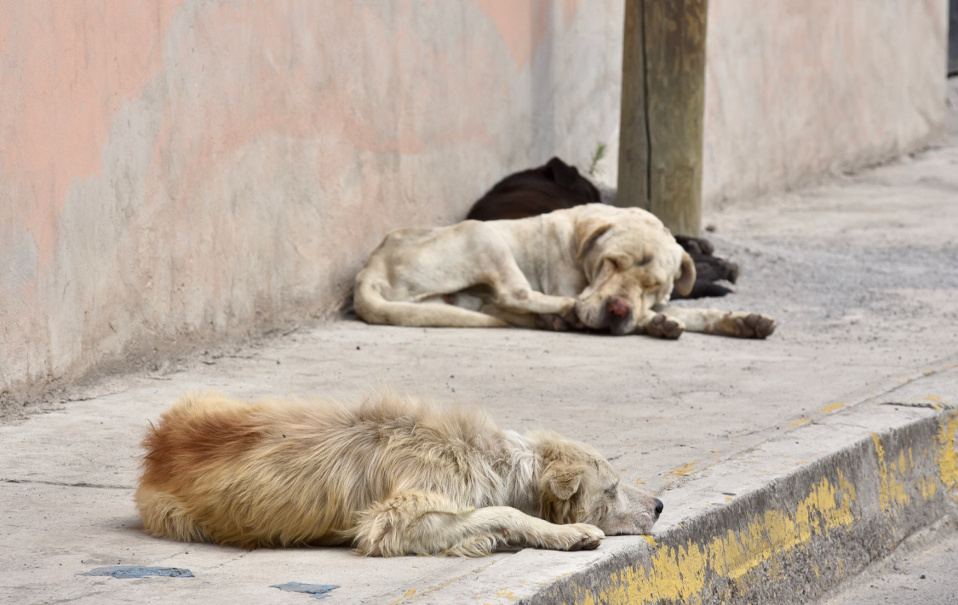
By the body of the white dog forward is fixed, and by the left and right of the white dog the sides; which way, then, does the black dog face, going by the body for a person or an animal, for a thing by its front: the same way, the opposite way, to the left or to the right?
the same way

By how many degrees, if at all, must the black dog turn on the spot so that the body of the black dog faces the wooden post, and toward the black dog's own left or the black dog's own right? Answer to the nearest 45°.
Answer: approximately 45° to the black dog's own left

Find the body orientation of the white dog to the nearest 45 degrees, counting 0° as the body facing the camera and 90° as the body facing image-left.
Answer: approximately 270°

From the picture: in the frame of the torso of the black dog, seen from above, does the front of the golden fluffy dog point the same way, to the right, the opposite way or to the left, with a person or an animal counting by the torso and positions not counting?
the same way

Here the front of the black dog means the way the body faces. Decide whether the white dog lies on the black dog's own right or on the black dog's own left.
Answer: on the black dog's own right

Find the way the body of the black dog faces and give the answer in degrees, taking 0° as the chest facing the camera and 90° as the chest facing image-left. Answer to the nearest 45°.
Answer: approximately 270°

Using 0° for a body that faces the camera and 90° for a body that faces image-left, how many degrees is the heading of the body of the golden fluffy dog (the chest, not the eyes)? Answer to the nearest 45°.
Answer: approximately 270°

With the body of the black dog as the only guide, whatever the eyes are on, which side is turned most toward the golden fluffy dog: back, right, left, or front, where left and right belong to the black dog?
right

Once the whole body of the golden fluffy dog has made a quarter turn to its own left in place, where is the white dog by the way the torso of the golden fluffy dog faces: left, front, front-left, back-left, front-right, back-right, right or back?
front

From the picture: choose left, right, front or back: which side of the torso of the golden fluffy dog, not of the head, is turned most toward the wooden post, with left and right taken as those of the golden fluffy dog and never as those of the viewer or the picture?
left

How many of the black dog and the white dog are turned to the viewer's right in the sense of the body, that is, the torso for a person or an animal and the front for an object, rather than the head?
2
